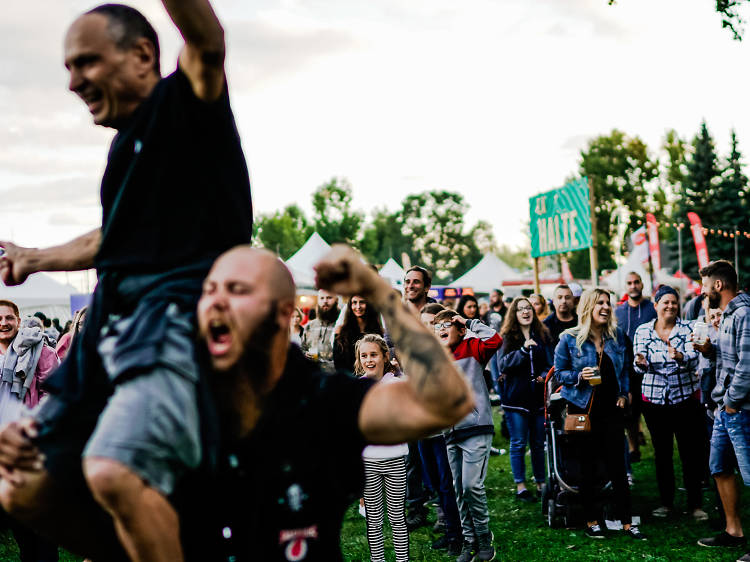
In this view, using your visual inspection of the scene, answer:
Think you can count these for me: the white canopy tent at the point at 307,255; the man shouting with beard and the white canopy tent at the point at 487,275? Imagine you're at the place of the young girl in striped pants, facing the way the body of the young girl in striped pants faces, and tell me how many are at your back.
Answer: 2

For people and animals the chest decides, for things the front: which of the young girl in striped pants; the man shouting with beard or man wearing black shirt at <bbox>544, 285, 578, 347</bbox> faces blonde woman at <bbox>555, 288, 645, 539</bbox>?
the man wearing black shirt

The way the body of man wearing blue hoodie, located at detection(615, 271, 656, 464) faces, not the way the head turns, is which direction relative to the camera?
toward the camera

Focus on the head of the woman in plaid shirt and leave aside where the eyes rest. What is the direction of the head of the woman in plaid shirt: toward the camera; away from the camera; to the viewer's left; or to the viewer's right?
toward the camera

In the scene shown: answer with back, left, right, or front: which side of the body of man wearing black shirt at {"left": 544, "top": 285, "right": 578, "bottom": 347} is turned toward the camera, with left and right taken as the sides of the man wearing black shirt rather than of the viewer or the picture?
front

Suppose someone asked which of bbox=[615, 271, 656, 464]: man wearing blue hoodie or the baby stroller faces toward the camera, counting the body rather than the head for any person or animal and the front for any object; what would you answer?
the man wearing blue hoodie

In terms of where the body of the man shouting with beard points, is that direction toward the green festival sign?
no

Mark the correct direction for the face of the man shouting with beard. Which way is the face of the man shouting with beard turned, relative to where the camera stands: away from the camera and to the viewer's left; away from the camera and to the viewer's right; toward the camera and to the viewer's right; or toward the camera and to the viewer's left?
toward the camera and to the viewer's left

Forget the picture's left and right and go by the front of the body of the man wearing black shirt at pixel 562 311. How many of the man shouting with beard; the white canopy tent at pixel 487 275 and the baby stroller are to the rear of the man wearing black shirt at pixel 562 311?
1

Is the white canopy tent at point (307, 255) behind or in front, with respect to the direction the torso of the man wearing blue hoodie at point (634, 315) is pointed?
behind

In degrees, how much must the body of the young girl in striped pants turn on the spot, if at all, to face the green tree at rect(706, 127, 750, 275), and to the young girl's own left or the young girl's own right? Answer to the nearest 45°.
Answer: approximately 135° to the young girl's own left

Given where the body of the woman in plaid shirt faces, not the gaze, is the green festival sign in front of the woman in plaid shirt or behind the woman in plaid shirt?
behind

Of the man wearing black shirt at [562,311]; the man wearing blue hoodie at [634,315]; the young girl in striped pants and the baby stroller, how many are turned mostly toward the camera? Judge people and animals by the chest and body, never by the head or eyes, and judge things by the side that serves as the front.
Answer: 3

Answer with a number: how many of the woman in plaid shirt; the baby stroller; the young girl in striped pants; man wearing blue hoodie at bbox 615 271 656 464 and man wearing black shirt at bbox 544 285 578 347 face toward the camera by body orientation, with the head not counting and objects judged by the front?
4

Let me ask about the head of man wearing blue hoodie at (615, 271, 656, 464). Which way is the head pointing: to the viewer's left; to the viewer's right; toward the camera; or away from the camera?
toward the camera

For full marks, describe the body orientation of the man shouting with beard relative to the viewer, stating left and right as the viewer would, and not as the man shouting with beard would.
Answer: facing the viewer and to the left of the viewer
